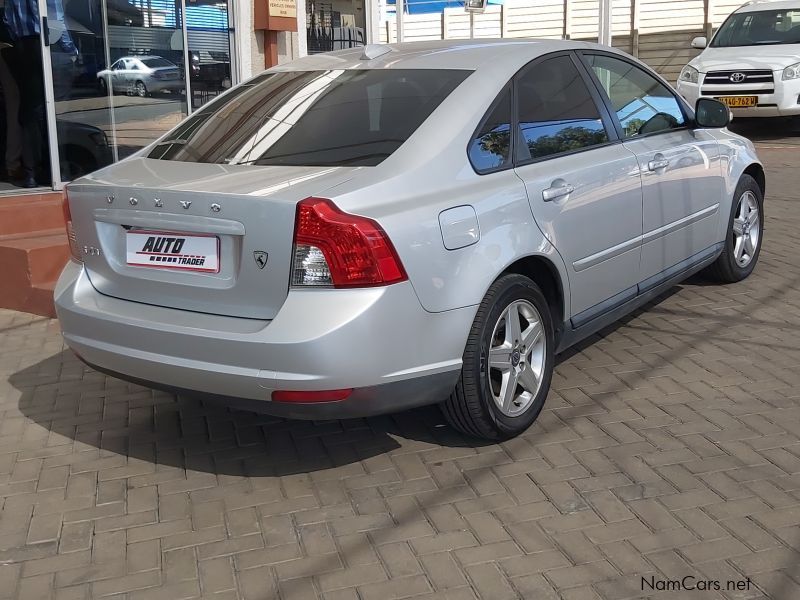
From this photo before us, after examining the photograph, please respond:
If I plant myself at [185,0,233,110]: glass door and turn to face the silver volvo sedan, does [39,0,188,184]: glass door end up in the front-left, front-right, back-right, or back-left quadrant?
front-right

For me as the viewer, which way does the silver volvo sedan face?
facing away from the viewer and to the right of the viewer

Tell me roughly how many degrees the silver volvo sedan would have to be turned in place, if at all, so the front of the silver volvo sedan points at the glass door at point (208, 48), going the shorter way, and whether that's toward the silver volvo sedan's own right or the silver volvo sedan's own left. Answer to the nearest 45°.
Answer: approximately 45° to the silver volvo sedan's own left

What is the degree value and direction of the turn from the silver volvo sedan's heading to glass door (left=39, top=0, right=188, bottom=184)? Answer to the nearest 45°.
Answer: approximately 90° to its left
